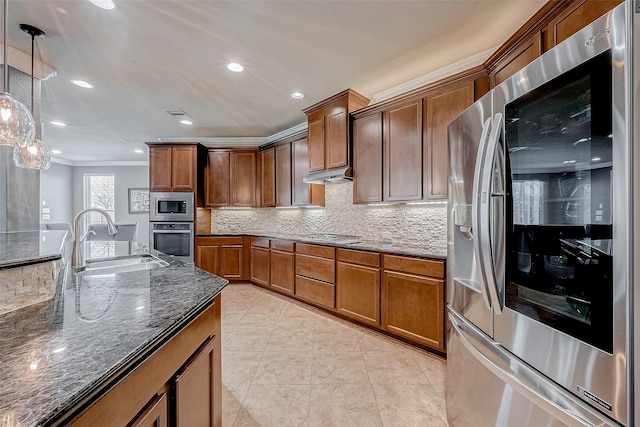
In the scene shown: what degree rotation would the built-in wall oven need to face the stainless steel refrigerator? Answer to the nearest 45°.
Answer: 0° — it already faces it

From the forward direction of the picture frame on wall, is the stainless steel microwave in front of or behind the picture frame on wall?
in front

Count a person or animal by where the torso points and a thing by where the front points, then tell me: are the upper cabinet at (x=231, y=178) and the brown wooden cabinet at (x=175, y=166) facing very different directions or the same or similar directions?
same or similar directions

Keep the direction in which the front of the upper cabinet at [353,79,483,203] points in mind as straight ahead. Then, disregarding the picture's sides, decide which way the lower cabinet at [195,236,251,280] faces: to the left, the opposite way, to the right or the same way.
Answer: to the left

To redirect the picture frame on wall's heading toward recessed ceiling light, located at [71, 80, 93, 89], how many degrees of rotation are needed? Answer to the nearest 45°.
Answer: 0° — it already faces it

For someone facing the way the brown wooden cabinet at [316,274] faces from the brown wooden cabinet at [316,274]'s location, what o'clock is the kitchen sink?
The kitchen sink is roughly at 12 o'clock from the brown wooden cabinet.

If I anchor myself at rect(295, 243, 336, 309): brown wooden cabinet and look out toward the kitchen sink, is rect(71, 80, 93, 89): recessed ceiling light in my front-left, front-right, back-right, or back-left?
front-right

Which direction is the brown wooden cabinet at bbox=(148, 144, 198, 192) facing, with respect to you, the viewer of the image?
facing the viewer

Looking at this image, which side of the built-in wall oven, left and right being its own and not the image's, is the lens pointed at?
front

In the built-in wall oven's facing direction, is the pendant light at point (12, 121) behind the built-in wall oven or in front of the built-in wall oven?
in front

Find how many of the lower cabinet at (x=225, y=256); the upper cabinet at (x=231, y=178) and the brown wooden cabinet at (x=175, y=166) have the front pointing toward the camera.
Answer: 3

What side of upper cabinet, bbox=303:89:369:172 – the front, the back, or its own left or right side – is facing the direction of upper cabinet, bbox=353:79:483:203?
left

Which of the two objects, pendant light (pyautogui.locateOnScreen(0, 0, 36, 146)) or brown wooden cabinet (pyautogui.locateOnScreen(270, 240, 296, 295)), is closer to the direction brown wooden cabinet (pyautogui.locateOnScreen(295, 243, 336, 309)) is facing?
the pendant light

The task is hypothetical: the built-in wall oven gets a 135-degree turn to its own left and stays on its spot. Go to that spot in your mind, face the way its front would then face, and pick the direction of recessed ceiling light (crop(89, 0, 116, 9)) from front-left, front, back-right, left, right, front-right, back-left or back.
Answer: back-right

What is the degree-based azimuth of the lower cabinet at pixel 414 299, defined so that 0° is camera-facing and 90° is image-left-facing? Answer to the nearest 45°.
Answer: approximately 45°

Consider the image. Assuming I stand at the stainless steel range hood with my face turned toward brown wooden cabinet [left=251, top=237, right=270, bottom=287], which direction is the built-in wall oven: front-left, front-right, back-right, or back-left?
front-left

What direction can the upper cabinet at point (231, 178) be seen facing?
toward the camera

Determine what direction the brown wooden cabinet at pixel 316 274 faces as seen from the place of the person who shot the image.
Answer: facing the viewer and to the left of the viewer

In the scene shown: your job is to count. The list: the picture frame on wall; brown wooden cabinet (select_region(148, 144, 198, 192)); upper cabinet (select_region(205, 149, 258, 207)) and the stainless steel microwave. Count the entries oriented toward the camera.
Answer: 4

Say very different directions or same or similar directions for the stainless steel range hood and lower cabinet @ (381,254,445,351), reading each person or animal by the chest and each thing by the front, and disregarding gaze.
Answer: same or similar directions

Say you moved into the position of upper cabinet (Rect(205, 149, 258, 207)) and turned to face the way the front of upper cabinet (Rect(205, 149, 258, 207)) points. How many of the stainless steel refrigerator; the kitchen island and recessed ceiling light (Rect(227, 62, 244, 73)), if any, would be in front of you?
3
